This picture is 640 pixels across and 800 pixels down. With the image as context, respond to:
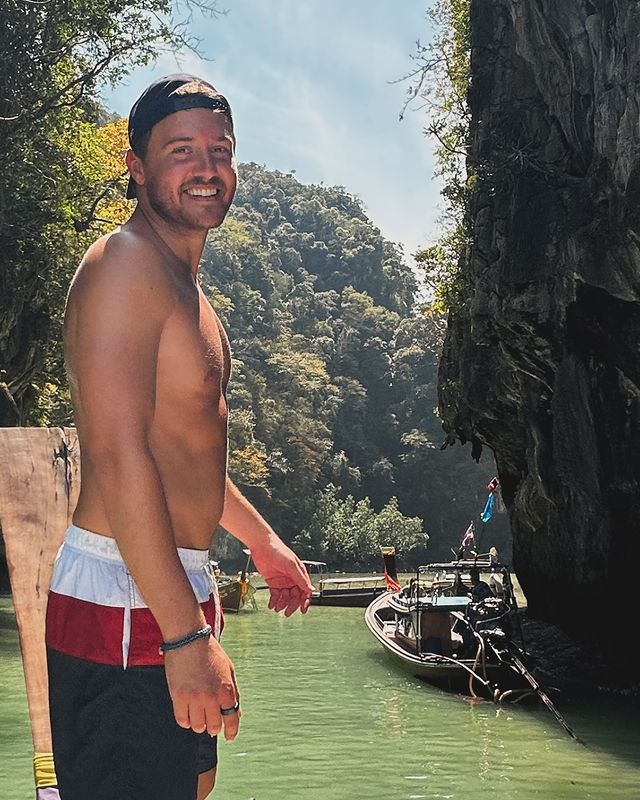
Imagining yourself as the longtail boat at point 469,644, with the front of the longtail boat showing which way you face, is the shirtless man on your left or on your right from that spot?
on your left

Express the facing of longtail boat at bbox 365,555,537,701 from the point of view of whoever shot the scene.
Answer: facing away from the viewer and to the left of the viewer
